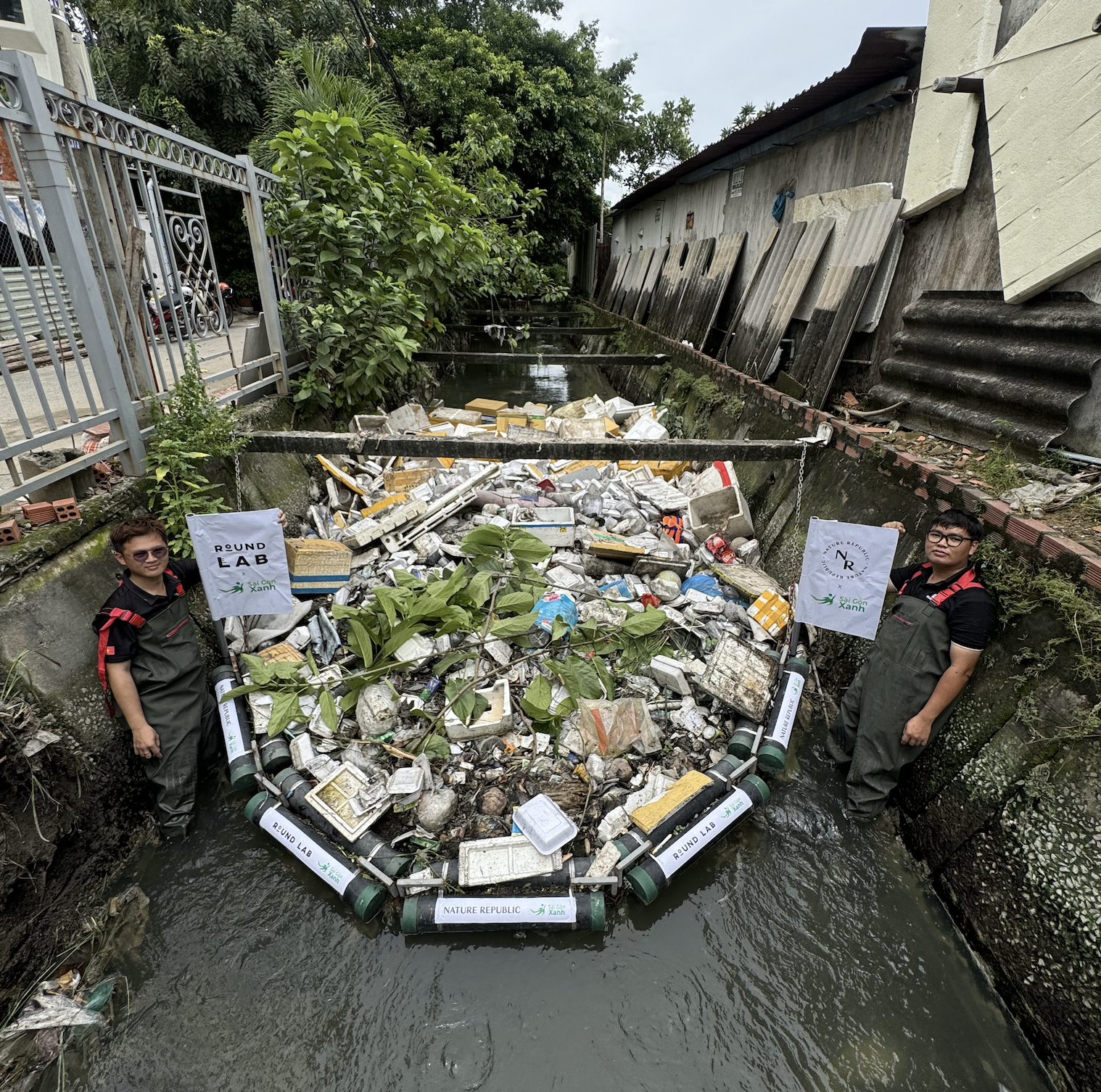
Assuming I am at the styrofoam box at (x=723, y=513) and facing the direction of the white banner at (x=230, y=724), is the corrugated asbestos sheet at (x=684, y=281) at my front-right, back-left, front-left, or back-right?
back-right

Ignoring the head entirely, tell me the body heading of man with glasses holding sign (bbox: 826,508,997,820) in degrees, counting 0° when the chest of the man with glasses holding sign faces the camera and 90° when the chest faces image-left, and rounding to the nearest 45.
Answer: approximately 45°

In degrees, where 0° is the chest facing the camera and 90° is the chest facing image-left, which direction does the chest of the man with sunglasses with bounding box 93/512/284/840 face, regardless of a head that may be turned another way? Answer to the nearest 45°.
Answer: approximately 315°

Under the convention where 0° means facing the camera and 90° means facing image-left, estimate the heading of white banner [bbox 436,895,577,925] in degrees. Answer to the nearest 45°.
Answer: approximately 0°

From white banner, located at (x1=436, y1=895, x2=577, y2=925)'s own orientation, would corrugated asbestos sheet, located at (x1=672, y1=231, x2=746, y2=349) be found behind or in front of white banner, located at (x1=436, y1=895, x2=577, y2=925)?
behind

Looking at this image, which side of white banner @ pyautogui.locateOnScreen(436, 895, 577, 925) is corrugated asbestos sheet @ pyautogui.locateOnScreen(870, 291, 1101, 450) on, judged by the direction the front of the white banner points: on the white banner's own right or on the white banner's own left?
on the white banner's own left

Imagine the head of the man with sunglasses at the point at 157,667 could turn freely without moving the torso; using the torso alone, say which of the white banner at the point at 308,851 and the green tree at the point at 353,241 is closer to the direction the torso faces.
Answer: the white banner
